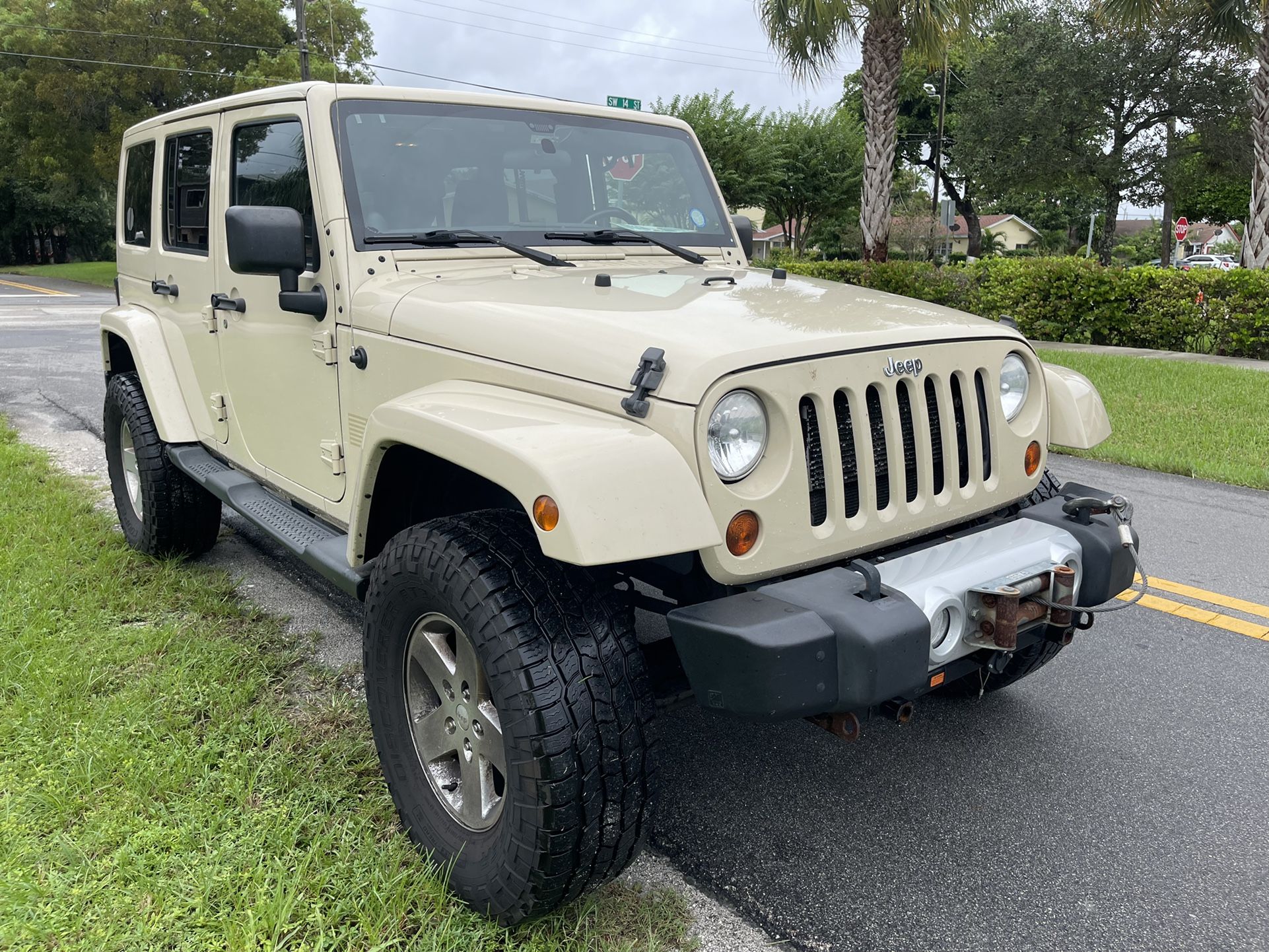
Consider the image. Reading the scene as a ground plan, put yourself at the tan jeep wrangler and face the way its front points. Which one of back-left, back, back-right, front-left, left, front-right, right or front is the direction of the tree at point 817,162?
back-left

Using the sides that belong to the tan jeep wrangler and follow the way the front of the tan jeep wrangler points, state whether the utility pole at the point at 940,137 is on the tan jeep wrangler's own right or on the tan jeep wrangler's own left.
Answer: on the tan jeep wrangler's own left

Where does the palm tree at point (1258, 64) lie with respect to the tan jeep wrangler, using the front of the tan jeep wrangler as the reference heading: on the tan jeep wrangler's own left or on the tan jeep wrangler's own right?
on the tan jeep wrangler's own left

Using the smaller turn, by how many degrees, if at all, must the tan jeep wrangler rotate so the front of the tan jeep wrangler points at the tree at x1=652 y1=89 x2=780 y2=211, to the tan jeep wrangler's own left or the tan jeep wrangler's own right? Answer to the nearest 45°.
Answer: approximately 135° to the tan jeep wrangler's own left

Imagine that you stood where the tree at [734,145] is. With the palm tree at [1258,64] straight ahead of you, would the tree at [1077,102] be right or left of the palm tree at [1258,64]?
left

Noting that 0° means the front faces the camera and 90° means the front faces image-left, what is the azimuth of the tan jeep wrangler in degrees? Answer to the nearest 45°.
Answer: approximately 315°

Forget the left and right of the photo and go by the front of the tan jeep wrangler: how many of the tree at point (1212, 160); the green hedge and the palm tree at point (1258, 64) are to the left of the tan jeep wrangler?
3

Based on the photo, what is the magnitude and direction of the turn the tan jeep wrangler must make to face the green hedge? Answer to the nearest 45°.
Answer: approximately 90° to its left

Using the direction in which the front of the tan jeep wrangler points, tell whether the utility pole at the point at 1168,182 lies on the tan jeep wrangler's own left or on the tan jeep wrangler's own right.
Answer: on the tan jeep wrangler's own left

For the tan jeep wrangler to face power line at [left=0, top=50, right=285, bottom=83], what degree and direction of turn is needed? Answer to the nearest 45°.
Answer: approximately 180°

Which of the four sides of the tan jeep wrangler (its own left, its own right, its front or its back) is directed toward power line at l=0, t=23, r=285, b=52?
back

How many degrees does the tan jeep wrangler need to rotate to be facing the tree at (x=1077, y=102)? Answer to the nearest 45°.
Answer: approximately 90° to its left
